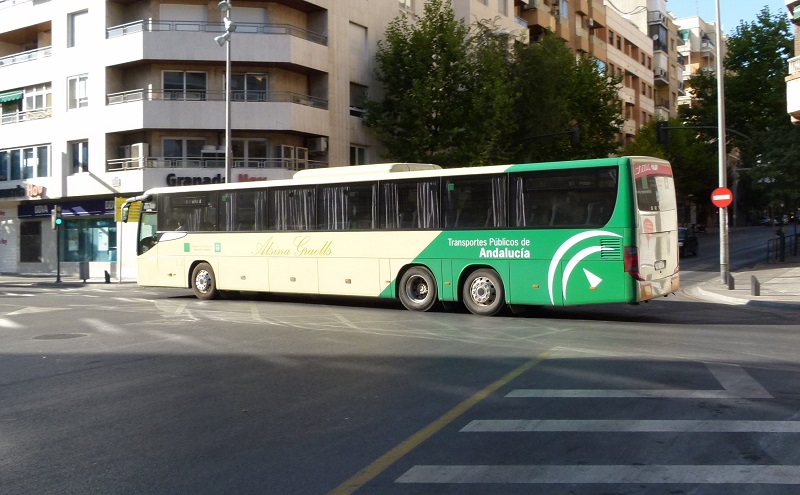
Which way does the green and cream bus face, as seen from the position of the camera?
facing away from the viewer and to the left of the viewer

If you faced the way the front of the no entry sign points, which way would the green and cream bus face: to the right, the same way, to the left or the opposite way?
to the right

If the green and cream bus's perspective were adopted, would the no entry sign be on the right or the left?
on its right

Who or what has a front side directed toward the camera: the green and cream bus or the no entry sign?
the no entry sign

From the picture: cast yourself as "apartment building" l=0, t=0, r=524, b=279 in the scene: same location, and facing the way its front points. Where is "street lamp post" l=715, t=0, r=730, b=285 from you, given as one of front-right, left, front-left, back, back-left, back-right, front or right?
front-left

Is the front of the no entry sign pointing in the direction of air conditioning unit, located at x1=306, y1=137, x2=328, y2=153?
no

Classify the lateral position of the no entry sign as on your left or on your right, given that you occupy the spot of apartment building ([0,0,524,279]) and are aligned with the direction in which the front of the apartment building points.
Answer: on your left

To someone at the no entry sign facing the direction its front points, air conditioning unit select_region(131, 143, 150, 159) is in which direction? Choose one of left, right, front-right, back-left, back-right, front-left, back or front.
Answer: right

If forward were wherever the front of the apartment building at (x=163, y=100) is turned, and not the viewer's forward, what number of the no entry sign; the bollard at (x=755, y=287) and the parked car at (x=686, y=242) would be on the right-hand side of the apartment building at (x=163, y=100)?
0

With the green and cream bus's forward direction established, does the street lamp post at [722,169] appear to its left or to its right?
on its right

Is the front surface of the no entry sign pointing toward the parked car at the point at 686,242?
no

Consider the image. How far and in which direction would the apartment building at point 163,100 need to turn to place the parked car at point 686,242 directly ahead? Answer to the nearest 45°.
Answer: approximately 90° to its left

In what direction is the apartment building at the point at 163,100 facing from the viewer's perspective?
toward the camera

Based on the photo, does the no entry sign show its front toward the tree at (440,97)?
no

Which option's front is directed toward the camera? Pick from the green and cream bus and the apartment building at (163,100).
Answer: the apartment building

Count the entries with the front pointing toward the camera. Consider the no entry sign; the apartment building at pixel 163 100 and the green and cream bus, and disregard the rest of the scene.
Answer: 2

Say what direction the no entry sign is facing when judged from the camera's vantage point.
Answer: facing the viewer
